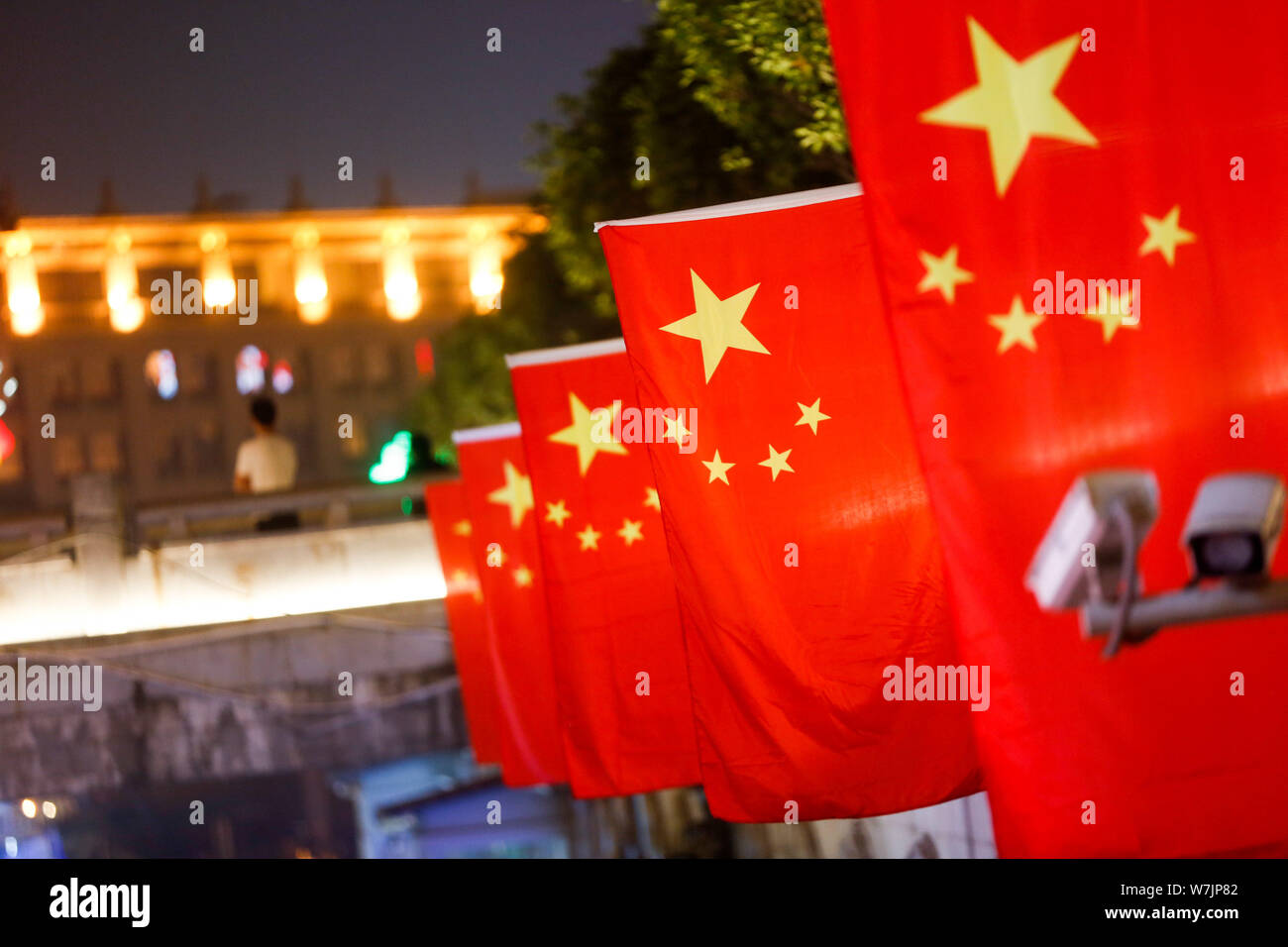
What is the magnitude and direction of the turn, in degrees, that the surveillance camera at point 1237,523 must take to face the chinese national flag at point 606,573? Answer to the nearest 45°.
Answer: approximately 135° to its right

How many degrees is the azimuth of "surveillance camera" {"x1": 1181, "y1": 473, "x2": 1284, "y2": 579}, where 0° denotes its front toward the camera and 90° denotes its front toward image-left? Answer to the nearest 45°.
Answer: approximately 0°

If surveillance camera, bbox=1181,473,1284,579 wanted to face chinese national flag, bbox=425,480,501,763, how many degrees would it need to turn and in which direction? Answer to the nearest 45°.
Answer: approximately 135° to its right

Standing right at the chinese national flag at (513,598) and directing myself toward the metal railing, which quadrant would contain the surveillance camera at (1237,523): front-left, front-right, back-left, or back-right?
back-left

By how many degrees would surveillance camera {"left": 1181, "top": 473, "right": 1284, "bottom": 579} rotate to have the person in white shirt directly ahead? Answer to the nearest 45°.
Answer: approximately 135° to its right

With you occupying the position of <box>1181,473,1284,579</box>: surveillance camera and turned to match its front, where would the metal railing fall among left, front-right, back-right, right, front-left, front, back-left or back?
back-right
